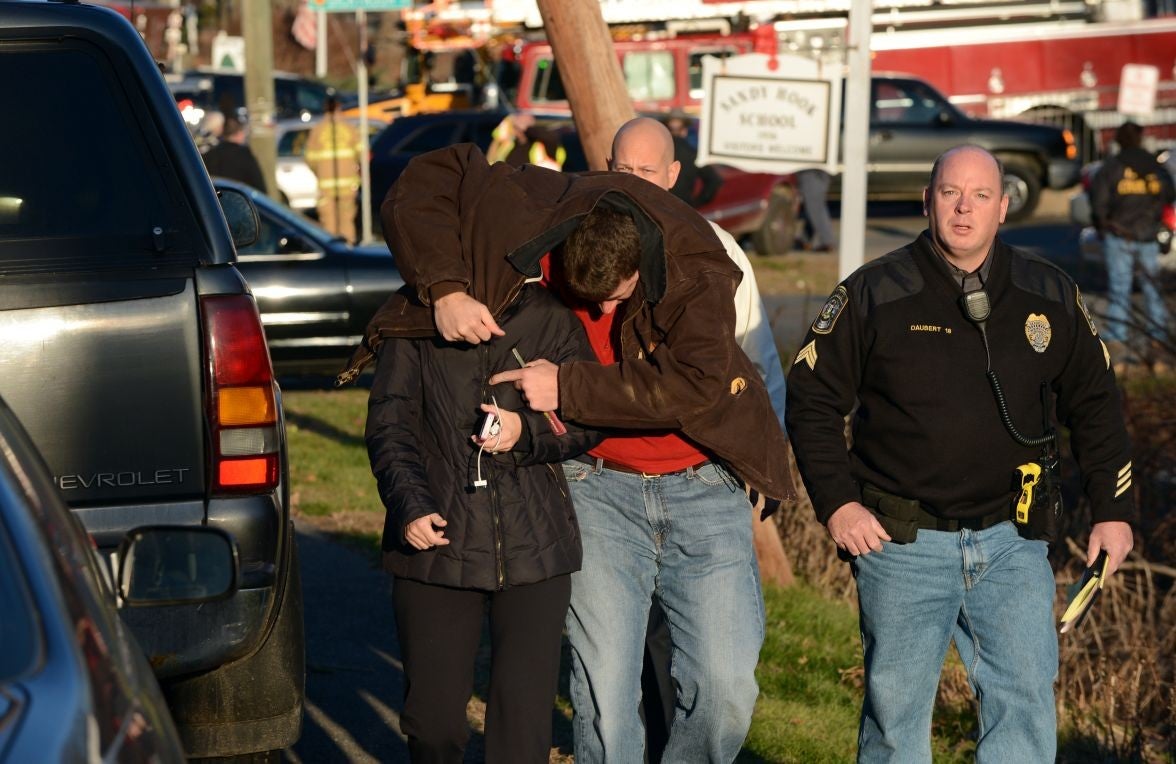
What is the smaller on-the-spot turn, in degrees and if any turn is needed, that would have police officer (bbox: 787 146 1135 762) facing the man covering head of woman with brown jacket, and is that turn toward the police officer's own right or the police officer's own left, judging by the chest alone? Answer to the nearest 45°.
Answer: approximately 90° to the police officer's own right

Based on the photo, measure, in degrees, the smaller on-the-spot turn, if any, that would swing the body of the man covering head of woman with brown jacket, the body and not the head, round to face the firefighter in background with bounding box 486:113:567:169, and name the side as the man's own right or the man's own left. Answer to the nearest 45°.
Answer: approximately 180°

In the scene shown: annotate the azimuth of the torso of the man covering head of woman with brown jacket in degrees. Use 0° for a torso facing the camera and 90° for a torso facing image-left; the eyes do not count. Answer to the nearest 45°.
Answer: approximately 0°

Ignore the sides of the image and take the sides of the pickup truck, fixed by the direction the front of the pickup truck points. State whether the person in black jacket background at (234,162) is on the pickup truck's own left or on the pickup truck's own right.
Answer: on the pickup truck's own right

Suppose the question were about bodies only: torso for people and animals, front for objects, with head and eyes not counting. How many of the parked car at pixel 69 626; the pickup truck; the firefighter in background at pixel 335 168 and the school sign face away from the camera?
2

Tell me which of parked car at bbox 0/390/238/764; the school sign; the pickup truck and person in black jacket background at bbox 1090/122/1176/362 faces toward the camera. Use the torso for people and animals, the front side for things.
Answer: the school sign

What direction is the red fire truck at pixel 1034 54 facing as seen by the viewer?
to the viewer's left

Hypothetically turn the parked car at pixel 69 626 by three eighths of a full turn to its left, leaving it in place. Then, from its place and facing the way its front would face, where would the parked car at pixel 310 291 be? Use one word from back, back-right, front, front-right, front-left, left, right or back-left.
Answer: back-right

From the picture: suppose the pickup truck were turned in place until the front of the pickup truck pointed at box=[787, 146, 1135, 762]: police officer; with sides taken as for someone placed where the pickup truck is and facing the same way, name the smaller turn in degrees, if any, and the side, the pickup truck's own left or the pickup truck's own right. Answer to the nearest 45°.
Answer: approximately 90° to the pickup truck's own right

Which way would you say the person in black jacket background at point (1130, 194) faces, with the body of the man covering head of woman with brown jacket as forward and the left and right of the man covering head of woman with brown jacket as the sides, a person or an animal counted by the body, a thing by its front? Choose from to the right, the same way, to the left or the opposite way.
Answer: the opposite way

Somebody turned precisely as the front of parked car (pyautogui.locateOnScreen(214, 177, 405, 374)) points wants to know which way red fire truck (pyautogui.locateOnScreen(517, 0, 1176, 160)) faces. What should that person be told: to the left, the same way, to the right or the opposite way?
the opposite way

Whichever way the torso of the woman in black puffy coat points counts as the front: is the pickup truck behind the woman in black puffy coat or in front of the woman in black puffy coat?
behind

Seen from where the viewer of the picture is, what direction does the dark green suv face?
facing away from the viewer

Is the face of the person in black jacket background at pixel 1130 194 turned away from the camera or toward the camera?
away from the camera

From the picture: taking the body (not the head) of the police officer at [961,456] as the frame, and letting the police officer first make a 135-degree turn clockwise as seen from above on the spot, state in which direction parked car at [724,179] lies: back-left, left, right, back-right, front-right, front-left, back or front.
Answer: front-right

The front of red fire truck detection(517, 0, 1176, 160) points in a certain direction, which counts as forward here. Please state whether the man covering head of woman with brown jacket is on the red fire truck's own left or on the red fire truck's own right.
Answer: on the red fire truck's own left

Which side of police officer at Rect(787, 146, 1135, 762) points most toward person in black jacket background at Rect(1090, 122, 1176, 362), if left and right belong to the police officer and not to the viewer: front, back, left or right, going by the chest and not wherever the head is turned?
back

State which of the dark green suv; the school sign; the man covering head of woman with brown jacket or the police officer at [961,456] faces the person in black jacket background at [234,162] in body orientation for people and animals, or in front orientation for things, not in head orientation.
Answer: the dark green suv
